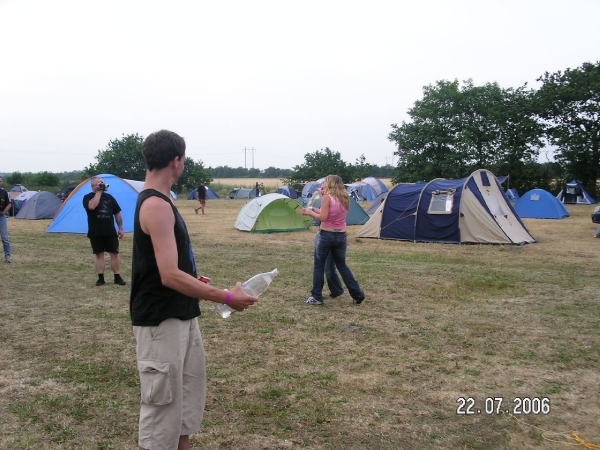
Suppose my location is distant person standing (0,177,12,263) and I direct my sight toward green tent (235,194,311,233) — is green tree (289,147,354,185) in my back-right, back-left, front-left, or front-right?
front-left

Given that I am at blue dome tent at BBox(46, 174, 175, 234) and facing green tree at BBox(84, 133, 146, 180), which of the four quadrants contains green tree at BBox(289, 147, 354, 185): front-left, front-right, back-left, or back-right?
front-right

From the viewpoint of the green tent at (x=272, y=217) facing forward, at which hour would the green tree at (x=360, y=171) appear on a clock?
The green tree is roughly at 8 o'clock from the green tent.

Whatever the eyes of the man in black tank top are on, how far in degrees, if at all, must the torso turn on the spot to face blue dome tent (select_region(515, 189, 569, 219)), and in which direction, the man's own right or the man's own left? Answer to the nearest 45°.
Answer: approximately 45° to the man's own left

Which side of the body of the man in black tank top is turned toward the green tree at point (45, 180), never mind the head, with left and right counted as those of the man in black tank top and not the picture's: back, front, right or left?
left

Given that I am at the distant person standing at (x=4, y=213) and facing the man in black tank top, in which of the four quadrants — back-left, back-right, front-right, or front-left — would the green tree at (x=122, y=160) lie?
back-left

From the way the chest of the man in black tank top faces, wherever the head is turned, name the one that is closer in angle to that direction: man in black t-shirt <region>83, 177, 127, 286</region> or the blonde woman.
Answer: the blonde woman

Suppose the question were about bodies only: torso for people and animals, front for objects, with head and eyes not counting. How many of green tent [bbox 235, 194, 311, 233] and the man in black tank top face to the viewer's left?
0

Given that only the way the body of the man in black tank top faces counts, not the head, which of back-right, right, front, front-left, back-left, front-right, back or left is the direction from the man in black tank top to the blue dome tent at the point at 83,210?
left

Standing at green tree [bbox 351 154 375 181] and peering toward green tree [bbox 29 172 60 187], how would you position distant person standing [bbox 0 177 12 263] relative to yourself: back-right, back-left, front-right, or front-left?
front-left

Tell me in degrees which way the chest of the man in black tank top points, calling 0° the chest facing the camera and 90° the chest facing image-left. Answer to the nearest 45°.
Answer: approximately 270°

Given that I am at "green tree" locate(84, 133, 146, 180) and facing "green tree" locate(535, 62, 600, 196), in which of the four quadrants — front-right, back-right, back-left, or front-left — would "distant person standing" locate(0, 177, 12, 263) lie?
front-right

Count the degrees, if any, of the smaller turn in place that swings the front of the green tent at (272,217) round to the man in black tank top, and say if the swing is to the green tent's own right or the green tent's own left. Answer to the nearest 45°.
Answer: approximately 45° to the green tent's own right

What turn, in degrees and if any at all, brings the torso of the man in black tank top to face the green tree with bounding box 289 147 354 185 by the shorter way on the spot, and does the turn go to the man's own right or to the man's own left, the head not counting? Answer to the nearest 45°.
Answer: approximately 90° to the man's own left

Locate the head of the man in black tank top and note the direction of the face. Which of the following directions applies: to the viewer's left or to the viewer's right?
to the viewer's right
